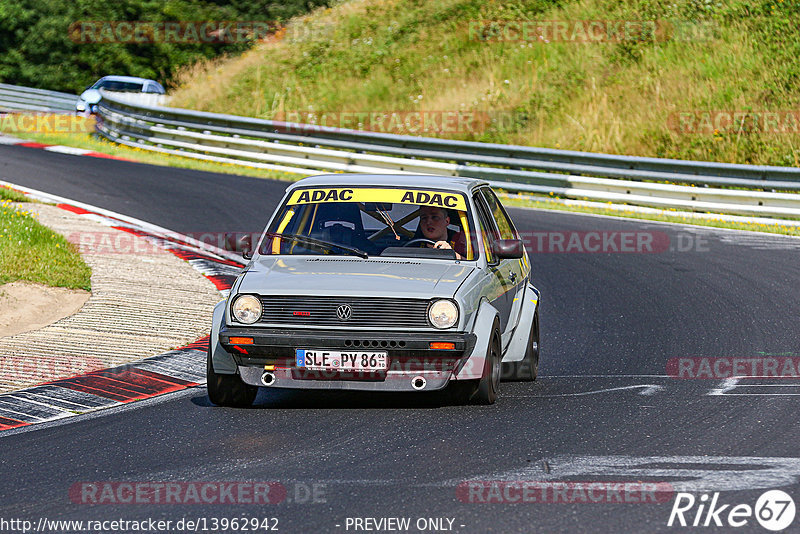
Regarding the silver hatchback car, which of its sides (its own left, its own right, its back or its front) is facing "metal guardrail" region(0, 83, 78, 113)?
back

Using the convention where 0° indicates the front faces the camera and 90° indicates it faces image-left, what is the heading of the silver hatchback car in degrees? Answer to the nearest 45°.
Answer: approximately 0°

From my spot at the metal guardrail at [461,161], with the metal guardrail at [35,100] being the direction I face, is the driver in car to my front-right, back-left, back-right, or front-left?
back-left

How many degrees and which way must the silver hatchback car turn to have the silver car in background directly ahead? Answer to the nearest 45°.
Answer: approximately 180°

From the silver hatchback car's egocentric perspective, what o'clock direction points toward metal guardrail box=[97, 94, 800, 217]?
The metal guardrail is roughly at 6 o'clock from the silver hatchback car.
